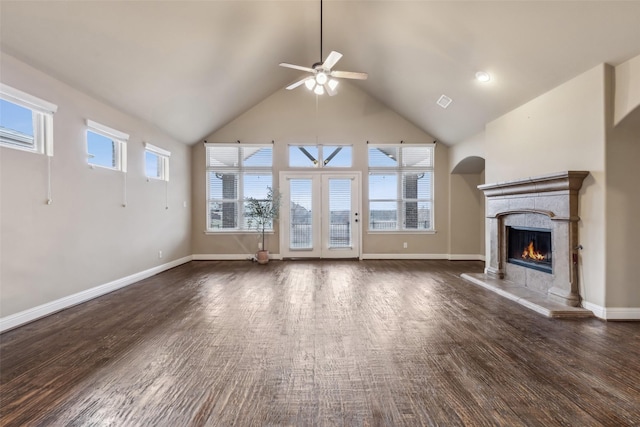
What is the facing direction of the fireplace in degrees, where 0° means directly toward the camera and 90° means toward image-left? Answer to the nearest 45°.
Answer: approximately 45°

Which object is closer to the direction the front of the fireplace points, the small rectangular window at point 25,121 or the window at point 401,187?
the small rectangular window

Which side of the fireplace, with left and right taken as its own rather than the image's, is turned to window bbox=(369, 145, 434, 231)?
right

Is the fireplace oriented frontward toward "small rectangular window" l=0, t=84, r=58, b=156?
yes

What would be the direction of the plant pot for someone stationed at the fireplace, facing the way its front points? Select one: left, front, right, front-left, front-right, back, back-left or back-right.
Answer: front-right

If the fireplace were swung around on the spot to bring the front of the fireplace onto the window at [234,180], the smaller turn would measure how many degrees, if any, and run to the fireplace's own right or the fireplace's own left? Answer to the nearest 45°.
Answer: approximately 45° to the fireplace's own right

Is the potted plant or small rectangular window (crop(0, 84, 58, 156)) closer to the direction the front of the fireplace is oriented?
the small rectangular window

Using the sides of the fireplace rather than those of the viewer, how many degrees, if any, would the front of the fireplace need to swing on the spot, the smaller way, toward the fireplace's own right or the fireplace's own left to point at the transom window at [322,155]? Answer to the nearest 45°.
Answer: approximately 45° to the fireplace's own right
